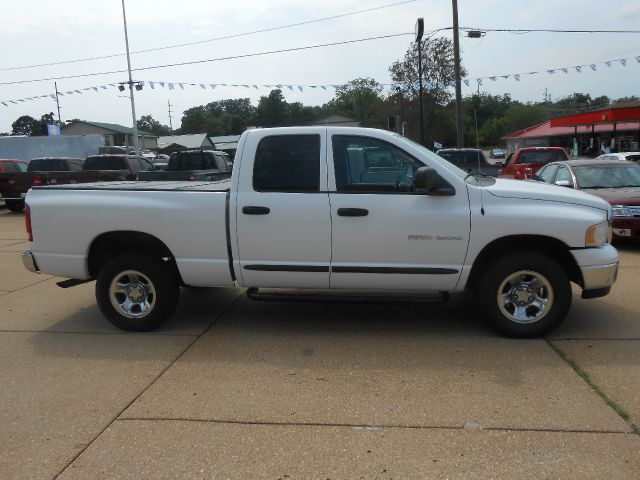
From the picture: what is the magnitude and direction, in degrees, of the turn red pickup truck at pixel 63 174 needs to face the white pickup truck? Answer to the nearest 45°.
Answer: approximately 135° to its right

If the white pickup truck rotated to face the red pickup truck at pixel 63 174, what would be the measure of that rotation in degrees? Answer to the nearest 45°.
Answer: approximately 135° to its left

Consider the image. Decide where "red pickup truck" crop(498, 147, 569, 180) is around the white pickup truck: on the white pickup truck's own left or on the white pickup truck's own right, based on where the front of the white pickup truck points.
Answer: on the white pickup truck's own left

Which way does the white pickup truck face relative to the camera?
to the viewer's right

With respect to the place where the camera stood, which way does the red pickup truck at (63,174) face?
facing away from the viewer and to the right of the viewer
